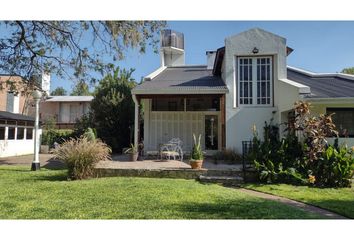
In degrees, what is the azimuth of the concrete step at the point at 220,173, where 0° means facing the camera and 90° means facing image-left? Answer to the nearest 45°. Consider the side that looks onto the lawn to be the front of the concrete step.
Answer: approximately 0°

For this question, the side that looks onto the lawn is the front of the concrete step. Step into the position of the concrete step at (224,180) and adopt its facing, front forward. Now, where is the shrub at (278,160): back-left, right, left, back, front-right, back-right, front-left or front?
left

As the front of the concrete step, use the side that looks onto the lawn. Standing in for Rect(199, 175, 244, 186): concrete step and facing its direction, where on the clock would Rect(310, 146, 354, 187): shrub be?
The shrub is roughly at 9 o'clock from the concrete step.

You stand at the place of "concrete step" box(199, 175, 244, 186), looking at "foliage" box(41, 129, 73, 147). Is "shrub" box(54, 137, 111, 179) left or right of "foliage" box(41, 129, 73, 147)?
left

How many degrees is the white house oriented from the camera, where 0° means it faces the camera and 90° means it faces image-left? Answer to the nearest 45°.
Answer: approximately 0°

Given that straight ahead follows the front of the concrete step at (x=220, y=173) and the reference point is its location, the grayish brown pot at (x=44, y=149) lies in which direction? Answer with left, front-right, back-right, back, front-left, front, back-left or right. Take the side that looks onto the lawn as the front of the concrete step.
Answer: back-right

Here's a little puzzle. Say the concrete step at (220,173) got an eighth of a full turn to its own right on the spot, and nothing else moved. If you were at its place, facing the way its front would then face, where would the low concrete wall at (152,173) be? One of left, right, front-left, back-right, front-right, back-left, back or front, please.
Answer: front-right

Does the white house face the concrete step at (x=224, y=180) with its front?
yes

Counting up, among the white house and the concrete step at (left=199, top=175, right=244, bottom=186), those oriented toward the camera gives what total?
2

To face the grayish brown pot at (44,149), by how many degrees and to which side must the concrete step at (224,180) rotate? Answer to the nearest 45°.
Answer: approximately 135° to its right

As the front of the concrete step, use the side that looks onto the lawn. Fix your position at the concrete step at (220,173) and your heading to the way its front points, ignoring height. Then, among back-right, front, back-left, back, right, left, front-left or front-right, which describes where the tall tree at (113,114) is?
back-right

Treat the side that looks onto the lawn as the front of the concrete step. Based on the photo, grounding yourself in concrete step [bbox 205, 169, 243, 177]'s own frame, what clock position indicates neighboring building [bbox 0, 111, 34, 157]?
The neighboring building is roughly at 4 o'clock from the concrete step.
